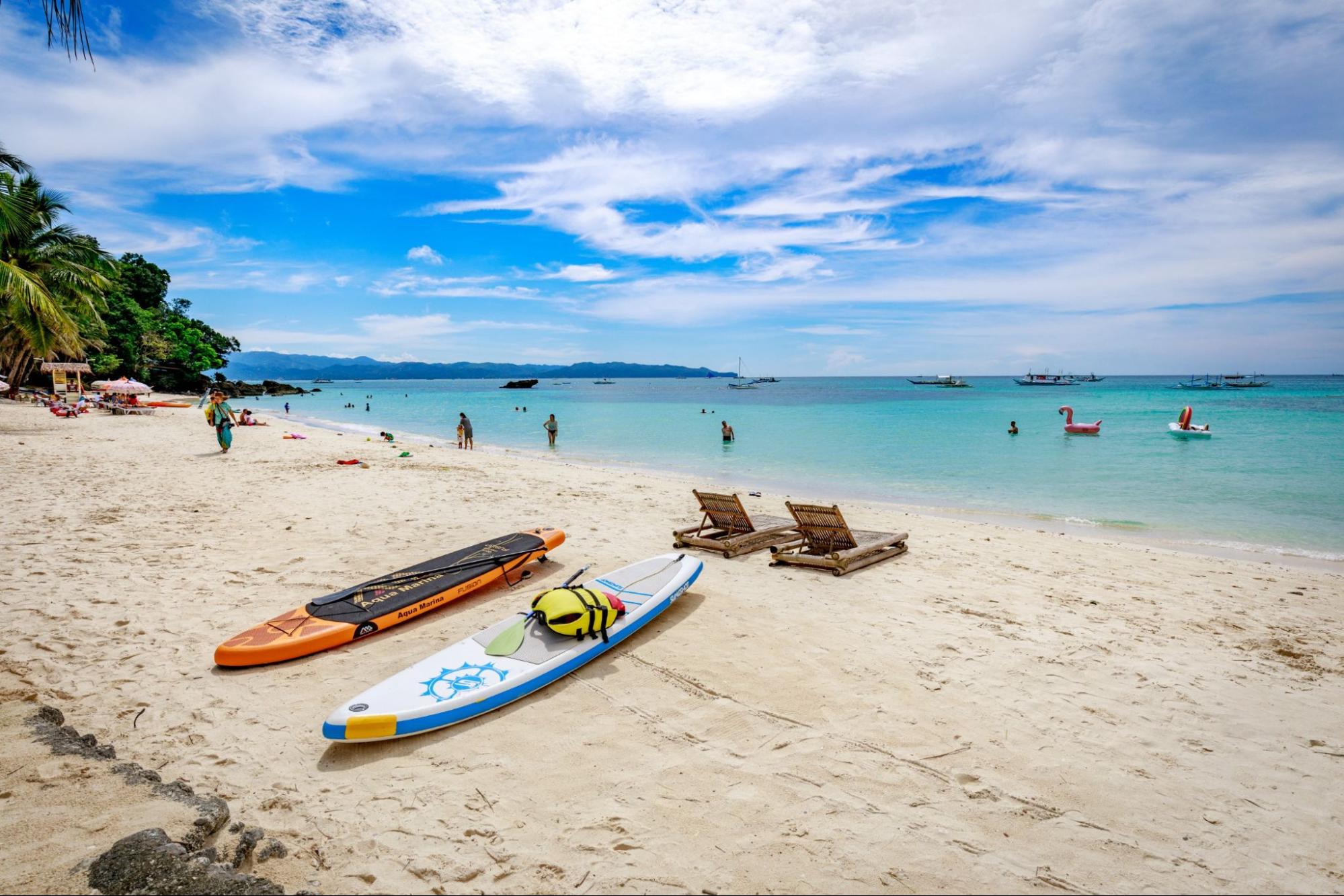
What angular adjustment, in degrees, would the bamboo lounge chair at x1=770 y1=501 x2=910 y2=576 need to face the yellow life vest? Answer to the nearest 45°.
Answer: approximately 180°
